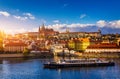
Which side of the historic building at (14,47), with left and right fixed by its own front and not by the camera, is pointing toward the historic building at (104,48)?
left

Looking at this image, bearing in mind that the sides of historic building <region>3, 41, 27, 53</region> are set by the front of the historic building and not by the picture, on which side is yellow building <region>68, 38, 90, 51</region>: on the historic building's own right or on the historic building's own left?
on the historic building's own left

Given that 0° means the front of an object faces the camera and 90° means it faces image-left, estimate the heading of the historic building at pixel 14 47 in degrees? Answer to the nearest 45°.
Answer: approximately 0°

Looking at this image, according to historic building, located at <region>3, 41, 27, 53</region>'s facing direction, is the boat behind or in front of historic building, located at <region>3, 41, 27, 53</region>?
in front

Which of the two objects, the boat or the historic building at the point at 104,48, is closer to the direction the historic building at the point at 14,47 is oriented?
the boat

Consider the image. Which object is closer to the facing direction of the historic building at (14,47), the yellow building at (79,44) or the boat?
the boat
